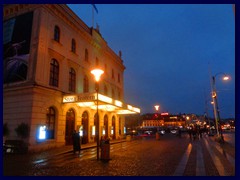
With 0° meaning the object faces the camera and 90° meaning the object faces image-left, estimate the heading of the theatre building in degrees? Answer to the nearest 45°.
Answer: approximately 315°
